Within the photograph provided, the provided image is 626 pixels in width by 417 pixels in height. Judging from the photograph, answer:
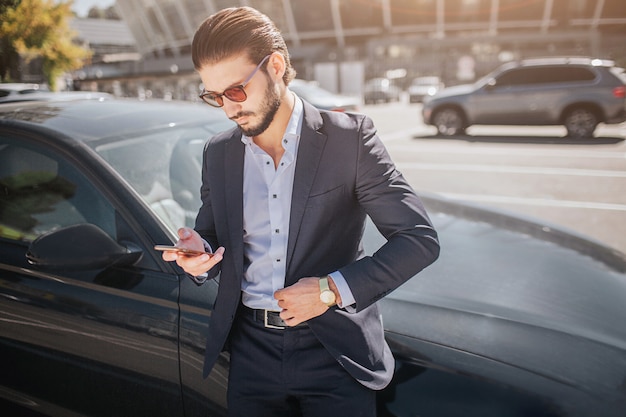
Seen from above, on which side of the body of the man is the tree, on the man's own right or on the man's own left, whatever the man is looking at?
on the man's own right

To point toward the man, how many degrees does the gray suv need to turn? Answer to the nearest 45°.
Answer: approximately 90° to its left

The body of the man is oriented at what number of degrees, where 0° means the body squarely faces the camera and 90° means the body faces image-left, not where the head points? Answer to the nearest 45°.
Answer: approximately 45°

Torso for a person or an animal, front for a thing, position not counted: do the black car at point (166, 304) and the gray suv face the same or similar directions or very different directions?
very different directions

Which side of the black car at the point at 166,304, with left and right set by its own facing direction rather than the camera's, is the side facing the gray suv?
left

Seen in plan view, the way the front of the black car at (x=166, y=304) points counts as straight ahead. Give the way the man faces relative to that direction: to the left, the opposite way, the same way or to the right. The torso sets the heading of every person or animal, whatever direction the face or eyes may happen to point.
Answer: to the right

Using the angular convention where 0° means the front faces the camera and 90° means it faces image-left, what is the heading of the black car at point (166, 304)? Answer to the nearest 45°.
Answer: approximately 315°

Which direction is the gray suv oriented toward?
to the viewer's left

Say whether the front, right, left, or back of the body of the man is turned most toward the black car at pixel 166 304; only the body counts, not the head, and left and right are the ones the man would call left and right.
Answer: right

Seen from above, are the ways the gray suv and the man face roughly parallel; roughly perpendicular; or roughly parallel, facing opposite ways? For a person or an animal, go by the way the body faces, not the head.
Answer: roughly perpendicular
